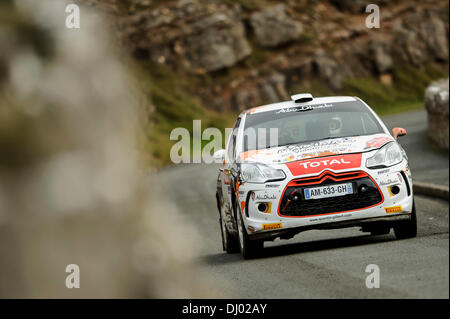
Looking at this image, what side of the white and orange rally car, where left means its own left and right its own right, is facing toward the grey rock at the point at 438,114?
back

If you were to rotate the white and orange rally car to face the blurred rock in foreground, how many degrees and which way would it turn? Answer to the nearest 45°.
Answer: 0° — it already faces it

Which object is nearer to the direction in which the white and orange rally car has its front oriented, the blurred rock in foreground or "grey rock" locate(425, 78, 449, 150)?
the blurred rock in foreground

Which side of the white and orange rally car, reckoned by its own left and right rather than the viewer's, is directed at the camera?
front
